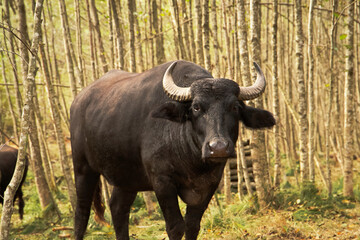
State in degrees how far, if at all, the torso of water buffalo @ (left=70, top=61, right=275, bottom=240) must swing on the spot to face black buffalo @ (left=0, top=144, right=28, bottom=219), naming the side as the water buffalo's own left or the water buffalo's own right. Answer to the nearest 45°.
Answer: approximately 180°

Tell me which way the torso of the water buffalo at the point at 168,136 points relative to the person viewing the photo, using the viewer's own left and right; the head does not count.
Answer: facing the viewer and to the right of the viewer
